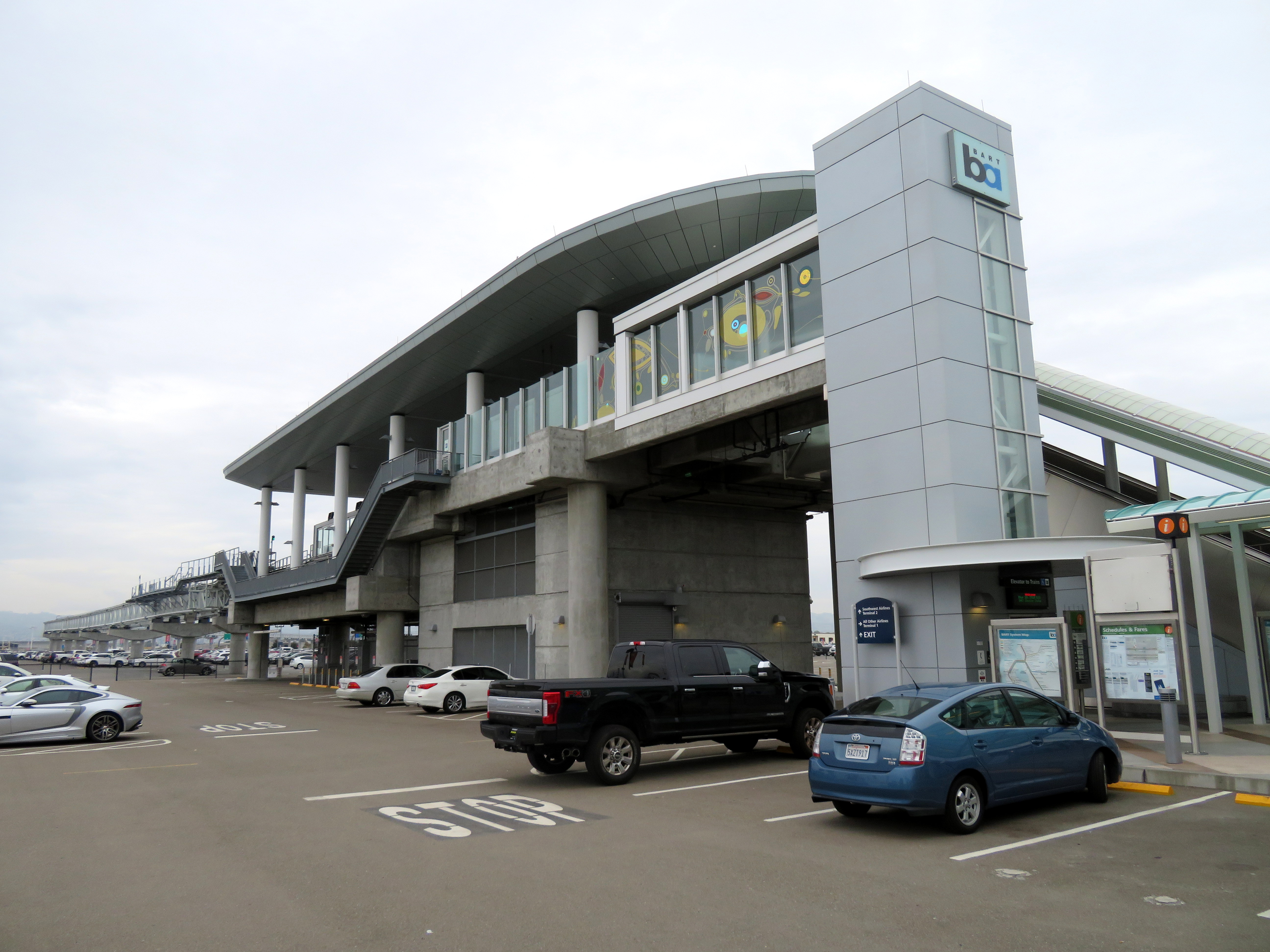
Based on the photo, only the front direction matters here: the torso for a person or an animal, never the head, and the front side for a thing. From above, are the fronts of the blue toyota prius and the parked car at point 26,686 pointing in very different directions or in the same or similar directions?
very different directions

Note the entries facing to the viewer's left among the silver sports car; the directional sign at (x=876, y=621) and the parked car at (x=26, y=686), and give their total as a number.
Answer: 2

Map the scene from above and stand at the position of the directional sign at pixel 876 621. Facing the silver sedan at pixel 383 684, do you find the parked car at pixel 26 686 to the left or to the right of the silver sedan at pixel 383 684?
left

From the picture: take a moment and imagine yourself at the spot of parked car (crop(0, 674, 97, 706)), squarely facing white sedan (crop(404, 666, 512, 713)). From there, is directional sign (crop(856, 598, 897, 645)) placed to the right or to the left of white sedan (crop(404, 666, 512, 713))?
right

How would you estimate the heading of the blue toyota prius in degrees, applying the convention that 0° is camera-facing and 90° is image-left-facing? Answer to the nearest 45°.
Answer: approximately 225°

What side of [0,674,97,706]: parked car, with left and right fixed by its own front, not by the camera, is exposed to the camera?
left

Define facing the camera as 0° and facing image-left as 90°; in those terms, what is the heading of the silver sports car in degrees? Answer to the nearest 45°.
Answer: approximately 90°

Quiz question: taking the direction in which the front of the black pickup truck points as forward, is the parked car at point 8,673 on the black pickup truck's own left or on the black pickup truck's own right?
on the black pickup truck's own left

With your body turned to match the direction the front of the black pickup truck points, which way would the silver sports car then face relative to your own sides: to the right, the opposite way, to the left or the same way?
the opposite way

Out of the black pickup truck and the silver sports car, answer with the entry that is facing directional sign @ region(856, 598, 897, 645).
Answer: the black pickup truck
